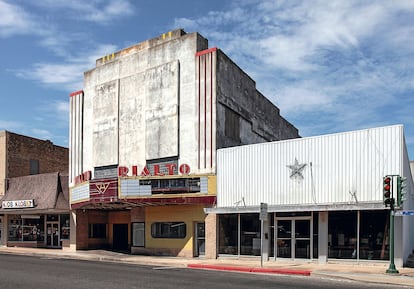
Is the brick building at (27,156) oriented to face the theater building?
no

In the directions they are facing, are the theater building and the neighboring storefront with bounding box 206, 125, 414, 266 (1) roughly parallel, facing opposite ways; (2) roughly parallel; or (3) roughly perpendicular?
roughly parallel

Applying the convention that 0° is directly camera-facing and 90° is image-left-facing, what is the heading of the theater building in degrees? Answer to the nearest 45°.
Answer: approximately 45°

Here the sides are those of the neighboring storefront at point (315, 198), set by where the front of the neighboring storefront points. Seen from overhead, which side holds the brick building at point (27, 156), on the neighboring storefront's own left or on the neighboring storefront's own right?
on the neighboring storefront's own right

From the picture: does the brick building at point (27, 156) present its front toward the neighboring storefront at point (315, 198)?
no

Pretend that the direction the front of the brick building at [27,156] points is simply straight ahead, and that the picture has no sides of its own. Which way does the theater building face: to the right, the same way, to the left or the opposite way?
the same way

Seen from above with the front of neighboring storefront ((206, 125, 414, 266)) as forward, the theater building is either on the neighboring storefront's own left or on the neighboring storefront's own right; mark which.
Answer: on the neighboring storefront's own right

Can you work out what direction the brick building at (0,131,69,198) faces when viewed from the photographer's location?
facing the viewer and to the left of the viewer

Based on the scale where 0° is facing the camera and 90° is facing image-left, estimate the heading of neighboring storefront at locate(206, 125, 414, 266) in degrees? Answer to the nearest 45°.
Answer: approximately 45°

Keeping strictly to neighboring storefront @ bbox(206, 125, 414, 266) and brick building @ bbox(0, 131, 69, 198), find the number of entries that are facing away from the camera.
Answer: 0

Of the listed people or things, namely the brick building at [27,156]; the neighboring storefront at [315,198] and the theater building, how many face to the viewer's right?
0

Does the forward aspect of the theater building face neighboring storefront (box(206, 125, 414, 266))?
no
